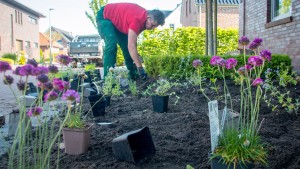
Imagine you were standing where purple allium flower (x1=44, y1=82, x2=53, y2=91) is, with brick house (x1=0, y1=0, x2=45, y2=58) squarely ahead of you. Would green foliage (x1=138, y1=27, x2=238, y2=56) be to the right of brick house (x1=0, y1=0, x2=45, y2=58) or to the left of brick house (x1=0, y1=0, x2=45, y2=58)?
right

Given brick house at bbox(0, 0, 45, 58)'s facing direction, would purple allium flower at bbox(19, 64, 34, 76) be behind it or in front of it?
in front

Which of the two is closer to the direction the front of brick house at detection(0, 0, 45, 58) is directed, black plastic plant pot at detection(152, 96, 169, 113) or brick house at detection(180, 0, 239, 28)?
the brick house

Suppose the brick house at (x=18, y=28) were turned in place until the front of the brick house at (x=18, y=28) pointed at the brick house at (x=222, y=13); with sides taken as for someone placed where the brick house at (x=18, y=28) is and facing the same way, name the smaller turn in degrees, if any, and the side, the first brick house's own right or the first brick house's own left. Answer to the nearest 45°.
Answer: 0° — it already faces it

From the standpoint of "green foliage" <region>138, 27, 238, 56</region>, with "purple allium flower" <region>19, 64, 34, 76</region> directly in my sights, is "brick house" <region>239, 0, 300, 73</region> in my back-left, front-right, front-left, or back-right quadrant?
front-left

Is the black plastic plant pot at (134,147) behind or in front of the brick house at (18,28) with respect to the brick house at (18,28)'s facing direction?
in front

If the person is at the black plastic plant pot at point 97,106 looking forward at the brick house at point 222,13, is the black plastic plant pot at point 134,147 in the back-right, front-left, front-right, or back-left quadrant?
back-right

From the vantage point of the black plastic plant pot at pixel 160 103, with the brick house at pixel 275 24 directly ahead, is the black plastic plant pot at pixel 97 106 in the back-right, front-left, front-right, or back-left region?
back-left

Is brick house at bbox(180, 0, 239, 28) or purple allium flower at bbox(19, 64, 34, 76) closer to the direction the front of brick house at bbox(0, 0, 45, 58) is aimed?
the brick house

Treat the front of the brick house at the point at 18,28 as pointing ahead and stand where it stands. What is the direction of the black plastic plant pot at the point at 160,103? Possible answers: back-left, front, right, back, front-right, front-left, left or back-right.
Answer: front-right

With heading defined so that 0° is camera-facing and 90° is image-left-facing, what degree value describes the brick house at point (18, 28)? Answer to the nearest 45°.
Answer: approximately 315°

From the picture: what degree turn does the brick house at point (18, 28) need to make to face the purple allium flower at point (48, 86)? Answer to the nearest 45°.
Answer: approximately 45° to its right

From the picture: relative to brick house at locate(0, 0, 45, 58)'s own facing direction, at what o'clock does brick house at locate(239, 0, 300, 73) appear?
brick house at locate(239, 0, 300, 73) is roughly at 1 o'clock from brick house at locate(0, 0, 45, 58).

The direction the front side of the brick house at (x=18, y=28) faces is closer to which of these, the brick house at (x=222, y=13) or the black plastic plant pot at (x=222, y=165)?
the brick house
